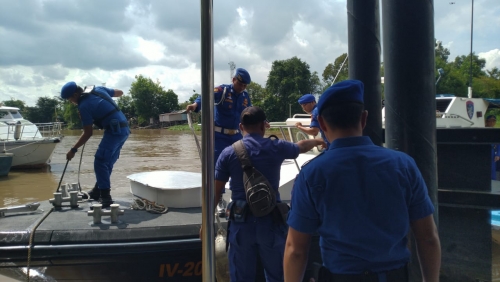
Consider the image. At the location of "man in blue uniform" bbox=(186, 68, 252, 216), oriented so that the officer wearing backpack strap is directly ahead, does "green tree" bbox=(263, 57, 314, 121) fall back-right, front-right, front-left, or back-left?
back-left

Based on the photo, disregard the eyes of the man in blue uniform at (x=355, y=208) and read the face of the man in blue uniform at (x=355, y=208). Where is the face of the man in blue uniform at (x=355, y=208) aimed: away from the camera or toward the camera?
away from the camera

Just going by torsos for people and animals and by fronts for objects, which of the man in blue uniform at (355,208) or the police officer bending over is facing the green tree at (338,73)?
the man in blue uniform

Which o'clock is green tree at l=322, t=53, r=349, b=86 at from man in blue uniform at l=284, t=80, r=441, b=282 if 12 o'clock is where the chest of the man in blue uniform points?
The green tree is roughly at 12 o'clock from the man in blue uniform.

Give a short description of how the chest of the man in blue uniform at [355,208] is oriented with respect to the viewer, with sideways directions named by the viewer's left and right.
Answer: facing away from the viewer

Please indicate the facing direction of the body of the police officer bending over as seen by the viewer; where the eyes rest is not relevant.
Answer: to the viewer's left

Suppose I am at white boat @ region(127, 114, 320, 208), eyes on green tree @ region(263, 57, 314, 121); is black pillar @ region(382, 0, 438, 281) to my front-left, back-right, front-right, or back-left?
back-right

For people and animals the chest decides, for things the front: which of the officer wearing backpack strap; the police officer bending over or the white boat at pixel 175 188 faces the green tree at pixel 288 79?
the officer wearing backpack strap

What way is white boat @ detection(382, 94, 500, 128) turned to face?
to the viewer's left

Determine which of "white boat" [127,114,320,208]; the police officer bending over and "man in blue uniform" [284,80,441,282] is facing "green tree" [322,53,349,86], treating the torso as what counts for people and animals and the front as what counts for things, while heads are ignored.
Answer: the man in blue uniform

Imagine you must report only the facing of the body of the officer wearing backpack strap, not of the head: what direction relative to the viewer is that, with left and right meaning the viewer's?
facing away from the viewer
